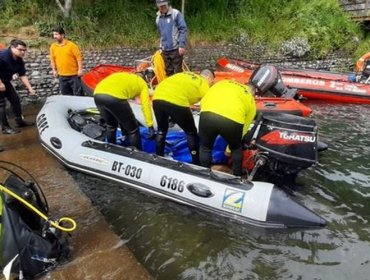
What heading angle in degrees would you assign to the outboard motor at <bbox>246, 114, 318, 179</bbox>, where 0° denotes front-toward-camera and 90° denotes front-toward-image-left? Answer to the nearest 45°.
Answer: approximately 90°

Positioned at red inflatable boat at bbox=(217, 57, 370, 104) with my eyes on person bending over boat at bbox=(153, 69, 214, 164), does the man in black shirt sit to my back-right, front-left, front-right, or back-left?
front-right

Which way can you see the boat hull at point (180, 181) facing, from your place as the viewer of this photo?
facing away from the viewer and to the left of the viewer

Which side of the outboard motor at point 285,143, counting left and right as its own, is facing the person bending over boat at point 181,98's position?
front

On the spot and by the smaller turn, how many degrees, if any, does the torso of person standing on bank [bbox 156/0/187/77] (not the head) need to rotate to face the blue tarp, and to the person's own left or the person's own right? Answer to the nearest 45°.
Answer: approximately 45° to the person's own left

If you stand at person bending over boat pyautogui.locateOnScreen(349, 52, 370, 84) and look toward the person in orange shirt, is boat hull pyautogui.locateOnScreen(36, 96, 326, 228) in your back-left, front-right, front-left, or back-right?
front-left

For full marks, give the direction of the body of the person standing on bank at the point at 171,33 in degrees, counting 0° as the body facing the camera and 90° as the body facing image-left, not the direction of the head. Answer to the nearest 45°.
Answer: approximately 45°

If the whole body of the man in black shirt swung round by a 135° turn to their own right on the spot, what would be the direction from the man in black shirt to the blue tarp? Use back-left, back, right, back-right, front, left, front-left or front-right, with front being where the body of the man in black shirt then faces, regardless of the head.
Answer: back-left

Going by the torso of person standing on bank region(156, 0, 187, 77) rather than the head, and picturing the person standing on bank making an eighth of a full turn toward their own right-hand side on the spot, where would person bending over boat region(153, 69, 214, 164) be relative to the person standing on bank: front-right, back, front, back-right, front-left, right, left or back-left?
left

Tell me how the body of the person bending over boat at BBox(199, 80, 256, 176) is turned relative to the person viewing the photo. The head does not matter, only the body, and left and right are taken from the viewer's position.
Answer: facing away from the viewer and to the right of the viewer

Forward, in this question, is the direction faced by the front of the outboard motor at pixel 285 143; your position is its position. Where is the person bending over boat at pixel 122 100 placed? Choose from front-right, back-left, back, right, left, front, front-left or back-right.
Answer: front

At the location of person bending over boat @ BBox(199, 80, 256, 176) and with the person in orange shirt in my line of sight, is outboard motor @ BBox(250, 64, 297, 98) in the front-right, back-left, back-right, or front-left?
front-right

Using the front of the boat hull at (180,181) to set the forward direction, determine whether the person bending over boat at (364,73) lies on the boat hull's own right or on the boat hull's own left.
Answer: on the boat hull's own right

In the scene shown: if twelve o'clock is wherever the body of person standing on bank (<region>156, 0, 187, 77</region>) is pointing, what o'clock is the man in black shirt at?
The man in black shirt is roughly at 1 o'clock from the person standing on bank.

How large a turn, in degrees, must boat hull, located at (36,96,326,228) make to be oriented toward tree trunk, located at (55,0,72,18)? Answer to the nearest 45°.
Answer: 0° — it already faces it

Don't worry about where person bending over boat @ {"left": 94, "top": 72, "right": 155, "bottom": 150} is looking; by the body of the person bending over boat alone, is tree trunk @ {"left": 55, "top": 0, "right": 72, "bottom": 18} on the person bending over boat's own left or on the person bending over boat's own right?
on the person bending over boat's own left

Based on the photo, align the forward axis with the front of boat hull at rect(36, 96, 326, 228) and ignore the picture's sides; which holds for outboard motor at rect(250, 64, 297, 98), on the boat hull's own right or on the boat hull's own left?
on the boat hull's own right
